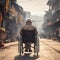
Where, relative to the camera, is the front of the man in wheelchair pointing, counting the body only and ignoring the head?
away from the camera
